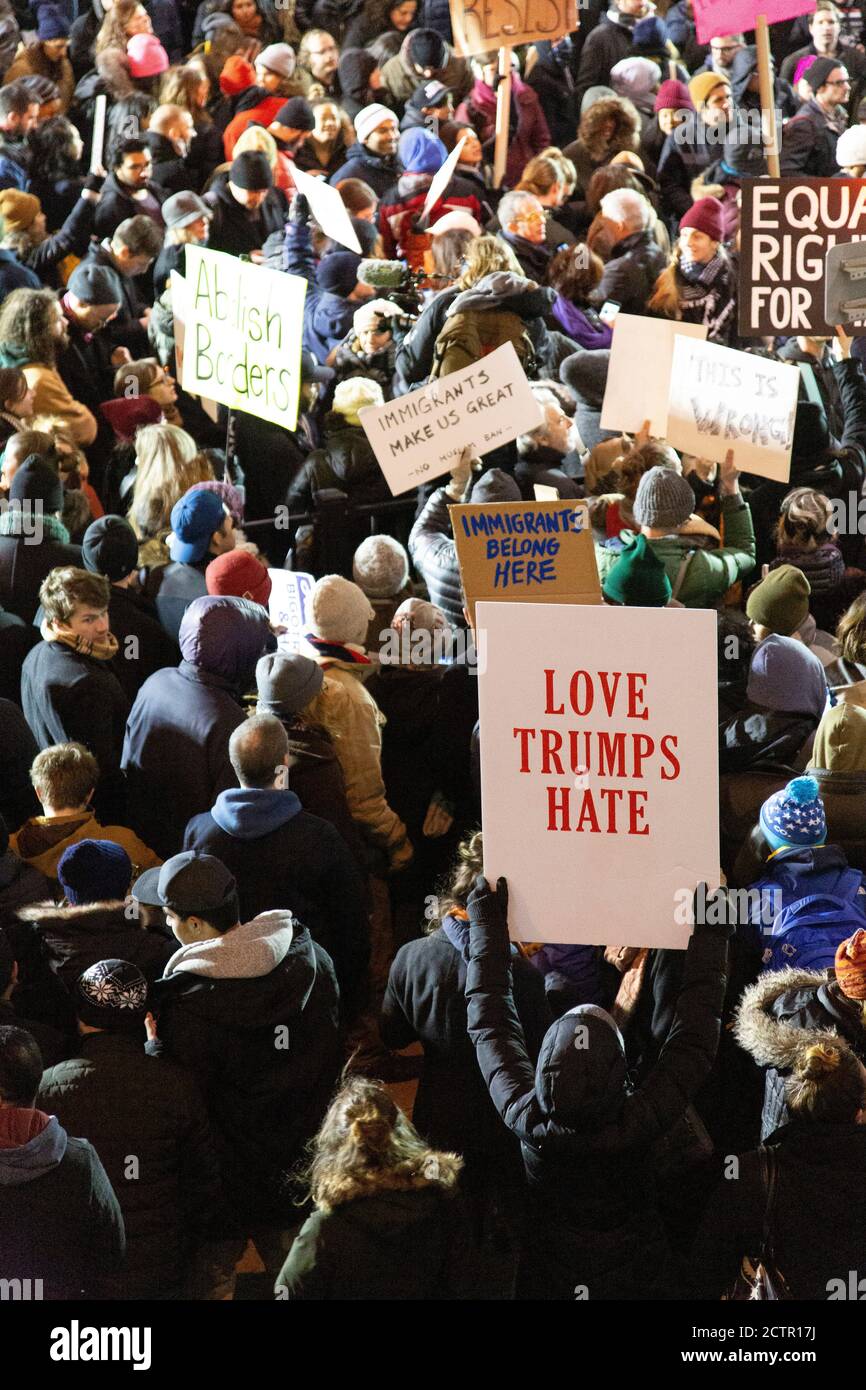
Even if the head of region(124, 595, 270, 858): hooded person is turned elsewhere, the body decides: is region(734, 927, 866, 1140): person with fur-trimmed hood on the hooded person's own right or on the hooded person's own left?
on the hooded person's own right

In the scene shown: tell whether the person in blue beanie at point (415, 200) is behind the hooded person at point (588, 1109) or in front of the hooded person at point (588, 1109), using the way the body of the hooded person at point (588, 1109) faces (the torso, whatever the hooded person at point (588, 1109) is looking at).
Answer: in front

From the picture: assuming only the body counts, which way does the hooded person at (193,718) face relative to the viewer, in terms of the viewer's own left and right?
facing away from the viewer and to the right of the viewer

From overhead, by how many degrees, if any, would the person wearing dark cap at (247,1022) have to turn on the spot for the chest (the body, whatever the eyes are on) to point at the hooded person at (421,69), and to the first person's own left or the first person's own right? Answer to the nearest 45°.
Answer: approximately 45° to the first person's own right

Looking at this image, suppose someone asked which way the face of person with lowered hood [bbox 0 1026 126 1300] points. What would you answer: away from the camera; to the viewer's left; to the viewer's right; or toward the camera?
away from the camera

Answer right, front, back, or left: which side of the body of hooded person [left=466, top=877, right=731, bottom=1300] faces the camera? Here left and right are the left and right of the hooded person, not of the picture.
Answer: back

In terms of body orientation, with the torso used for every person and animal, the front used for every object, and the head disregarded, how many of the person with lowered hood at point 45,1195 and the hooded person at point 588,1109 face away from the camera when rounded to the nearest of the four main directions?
2

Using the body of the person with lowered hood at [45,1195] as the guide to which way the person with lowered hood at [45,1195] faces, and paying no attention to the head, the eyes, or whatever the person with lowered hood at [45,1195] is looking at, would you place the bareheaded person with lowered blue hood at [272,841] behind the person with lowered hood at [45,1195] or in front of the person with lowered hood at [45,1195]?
in front

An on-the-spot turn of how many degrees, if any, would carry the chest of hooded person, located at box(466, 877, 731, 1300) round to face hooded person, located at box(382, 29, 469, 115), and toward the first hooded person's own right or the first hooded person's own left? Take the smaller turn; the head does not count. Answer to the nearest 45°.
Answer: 0° — they already face them

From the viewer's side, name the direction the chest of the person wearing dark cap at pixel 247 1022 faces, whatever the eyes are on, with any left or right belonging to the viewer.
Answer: facing away from the viewer and to the left of the viewer

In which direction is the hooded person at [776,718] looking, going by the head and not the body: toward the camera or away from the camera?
away from the camera

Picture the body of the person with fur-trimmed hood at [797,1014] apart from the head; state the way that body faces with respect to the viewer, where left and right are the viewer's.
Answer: facing away from the viewer and to the right of the viewer

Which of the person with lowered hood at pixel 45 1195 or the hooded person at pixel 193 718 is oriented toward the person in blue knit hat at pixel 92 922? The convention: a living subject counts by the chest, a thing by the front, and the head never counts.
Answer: the person with lowered hood at pixel 45 1195

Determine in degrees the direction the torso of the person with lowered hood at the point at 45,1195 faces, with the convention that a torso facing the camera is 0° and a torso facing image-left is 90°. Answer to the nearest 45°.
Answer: approximately 180°
